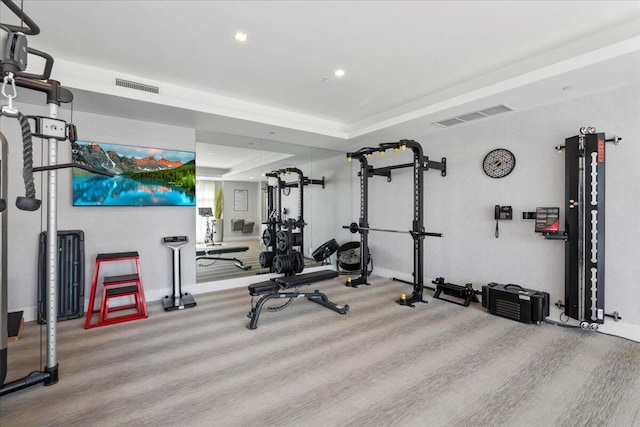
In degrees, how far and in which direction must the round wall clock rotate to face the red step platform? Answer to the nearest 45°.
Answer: approximately 45° to its right

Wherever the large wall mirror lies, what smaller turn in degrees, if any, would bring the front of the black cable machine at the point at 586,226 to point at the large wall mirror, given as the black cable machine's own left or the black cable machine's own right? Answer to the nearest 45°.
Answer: approximately 90° to the black cable machine's own right

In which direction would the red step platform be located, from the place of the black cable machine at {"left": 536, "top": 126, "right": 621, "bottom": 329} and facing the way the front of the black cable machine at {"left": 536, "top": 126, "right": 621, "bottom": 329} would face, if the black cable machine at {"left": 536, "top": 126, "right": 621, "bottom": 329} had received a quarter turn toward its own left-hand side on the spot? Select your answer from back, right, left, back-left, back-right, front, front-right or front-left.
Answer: back-right

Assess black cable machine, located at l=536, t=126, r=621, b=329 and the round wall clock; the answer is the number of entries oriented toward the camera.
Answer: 2

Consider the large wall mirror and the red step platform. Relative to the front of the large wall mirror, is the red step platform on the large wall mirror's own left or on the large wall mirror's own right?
on the large wall mirror's own right

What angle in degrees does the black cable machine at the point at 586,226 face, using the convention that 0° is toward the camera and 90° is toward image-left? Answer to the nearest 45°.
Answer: approximately 0°

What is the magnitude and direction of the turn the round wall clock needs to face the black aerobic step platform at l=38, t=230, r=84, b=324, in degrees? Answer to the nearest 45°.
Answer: approximately 45° to its right

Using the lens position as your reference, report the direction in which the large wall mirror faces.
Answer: facing the viewer and to the right of the viewer

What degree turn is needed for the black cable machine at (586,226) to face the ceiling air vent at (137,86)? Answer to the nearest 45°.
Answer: approximately 45° to its right
